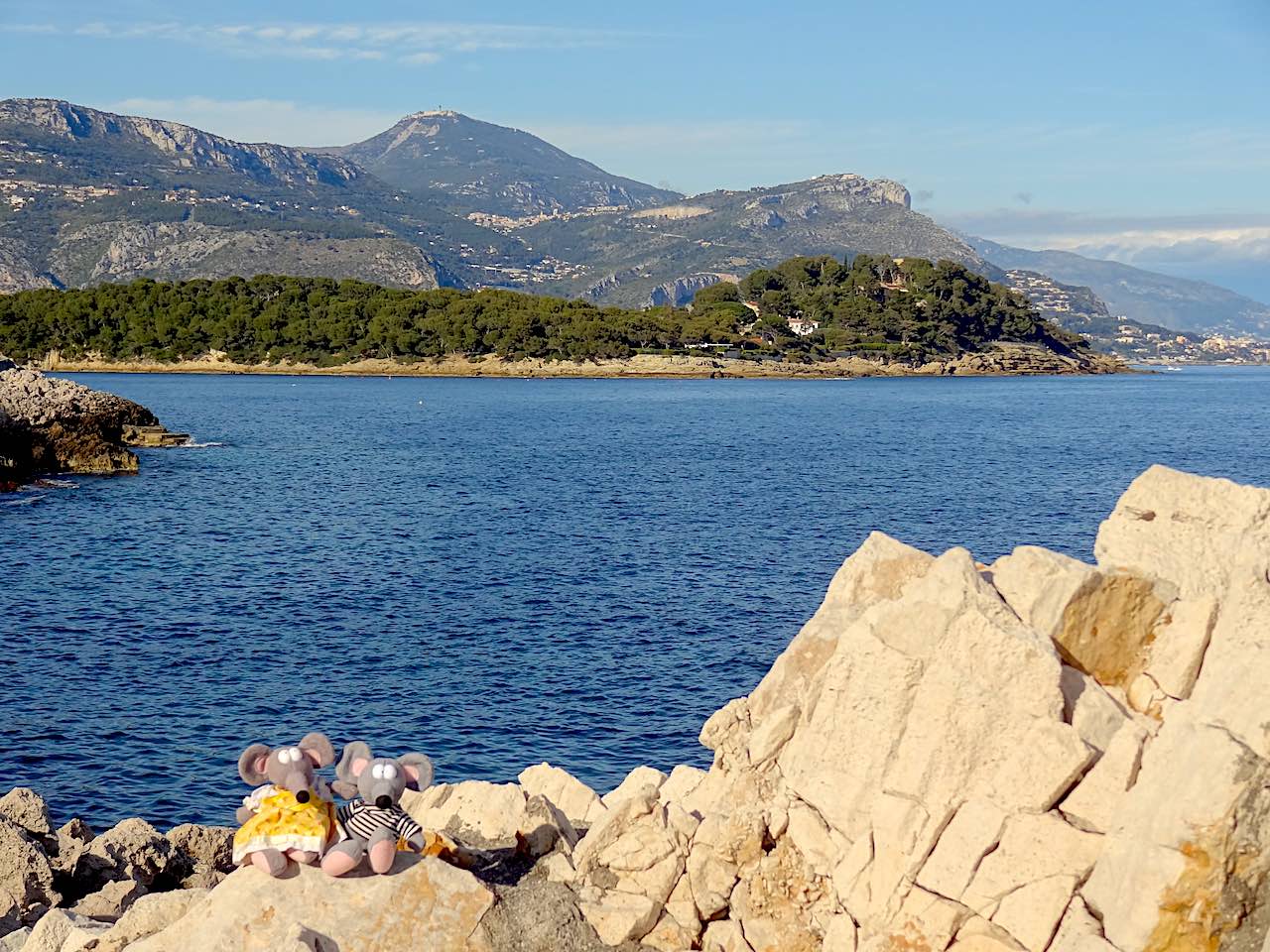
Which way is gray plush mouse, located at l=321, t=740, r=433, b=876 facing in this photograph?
toward the camera

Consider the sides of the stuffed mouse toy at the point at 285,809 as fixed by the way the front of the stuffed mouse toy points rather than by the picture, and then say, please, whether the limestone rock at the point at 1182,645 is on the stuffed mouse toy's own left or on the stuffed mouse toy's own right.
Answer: on the stuffed mouse toy's own left

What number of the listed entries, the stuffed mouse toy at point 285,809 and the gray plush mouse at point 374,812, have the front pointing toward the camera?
2

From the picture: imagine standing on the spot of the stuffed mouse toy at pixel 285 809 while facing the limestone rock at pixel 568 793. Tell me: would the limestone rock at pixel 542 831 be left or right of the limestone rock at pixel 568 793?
right

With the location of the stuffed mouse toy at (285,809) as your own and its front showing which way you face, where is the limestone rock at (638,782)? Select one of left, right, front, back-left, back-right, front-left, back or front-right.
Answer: back-left

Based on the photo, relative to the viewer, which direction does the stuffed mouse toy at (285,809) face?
toward the camera

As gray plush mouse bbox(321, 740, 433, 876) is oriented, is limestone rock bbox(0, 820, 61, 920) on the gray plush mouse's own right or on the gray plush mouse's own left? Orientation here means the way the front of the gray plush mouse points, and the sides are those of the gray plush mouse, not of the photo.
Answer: on the gray plush mouse's own right

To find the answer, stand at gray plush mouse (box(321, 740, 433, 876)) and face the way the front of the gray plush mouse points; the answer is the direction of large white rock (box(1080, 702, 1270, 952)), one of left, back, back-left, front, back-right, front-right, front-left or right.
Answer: front-left

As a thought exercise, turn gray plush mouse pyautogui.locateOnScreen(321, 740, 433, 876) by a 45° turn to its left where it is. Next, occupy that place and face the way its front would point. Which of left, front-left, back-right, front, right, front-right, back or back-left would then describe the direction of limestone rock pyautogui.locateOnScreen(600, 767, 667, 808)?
left

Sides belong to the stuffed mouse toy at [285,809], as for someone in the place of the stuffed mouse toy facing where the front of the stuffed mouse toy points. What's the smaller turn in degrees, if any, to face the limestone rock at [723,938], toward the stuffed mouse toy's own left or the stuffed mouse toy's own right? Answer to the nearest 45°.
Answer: approximately 45° to the stuffed mouse toy's own left

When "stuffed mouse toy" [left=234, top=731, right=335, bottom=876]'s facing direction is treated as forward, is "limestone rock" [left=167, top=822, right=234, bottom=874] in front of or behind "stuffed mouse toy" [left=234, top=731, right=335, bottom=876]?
behind

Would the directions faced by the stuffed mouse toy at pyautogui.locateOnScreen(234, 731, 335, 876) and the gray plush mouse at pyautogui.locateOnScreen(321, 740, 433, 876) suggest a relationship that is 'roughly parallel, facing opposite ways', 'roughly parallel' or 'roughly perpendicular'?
roughly parallel

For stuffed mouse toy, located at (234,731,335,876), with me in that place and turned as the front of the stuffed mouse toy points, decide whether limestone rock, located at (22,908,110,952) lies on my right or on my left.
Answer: on my right

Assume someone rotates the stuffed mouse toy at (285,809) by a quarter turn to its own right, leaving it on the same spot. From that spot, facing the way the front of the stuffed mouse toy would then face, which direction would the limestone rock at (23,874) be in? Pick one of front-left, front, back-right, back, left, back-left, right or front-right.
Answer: front-right

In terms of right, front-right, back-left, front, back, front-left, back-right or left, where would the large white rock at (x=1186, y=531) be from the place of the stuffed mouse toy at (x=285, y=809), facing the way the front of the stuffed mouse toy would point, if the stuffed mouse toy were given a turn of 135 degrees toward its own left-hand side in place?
front-right

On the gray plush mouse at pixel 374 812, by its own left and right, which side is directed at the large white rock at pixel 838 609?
left

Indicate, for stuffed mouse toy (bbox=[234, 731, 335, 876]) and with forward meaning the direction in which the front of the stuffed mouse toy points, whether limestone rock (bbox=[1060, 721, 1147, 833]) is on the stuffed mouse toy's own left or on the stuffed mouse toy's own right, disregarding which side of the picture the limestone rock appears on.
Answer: on the stuffed mouse toy's own left
